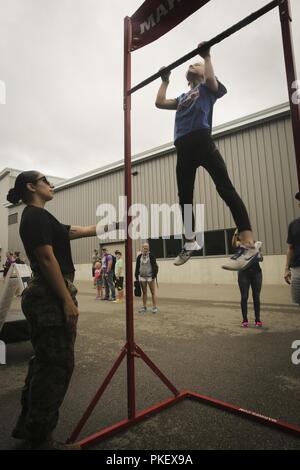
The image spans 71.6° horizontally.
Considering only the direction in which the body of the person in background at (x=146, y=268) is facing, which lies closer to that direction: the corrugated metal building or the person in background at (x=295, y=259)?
the person in background

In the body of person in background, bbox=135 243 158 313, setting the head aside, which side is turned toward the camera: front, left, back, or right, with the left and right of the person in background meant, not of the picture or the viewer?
front

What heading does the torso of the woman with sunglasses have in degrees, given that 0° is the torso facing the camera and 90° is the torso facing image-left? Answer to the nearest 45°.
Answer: approximately 270°

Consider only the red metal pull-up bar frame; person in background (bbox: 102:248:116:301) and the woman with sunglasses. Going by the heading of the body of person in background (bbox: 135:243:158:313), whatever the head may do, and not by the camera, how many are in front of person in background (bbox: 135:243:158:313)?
2

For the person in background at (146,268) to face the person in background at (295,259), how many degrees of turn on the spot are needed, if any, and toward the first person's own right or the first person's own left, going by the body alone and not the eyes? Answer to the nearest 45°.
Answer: approximately 45° to the first person's own left

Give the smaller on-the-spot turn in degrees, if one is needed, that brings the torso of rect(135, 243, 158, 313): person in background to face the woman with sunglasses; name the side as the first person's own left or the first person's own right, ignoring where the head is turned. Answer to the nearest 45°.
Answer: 0° — they already face them

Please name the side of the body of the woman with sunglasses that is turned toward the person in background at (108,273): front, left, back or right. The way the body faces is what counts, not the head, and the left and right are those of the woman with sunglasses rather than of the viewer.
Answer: left

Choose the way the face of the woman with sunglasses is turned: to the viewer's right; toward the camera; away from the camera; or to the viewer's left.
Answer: to the viewer's right
